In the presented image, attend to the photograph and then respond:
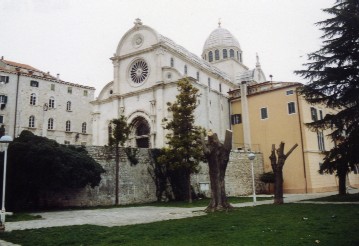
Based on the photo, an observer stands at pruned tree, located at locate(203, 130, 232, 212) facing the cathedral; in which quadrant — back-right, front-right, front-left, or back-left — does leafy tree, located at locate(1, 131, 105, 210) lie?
front-left

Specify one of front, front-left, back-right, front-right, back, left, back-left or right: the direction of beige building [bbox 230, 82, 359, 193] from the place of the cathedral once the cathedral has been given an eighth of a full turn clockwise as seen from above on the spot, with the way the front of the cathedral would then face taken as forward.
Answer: back

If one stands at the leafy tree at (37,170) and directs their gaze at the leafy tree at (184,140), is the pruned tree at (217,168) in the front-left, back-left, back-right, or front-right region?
front-right

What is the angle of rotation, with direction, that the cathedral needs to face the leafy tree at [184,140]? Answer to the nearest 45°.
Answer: approximately 45° to its left

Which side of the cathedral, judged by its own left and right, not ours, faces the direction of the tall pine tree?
left

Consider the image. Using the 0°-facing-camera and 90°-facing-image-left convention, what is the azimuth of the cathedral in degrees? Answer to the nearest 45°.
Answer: approximately 45°

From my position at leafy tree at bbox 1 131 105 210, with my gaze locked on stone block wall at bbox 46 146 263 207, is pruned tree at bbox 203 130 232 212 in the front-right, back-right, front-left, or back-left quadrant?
front-right

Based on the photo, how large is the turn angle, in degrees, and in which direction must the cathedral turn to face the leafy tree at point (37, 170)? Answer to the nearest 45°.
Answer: approximately 45° to its left

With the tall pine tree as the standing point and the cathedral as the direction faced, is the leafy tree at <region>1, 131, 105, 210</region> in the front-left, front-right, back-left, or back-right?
front-left

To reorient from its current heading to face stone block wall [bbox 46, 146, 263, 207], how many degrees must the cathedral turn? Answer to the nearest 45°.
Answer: approximately 45° to its left

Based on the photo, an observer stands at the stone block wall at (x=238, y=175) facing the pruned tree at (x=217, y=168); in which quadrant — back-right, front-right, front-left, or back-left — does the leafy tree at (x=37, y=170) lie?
front-right
